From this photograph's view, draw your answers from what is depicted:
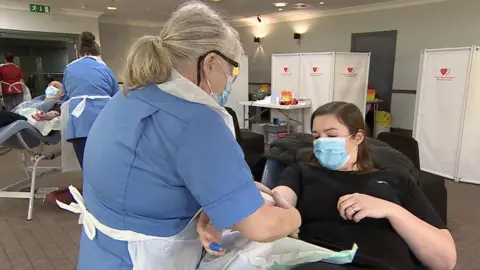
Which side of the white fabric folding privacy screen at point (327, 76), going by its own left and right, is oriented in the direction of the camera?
front

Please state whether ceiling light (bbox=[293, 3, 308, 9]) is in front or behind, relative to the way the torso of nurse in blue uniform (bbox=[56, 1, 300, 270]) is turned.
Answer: in front

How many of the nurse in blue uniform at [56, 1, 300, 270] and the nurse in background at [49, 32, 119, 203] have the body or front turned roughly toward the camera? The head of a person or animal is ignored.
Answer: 0

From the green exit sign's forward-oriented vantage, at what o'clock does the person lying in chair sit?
The person lying in chair is roughly at 12 o'clock from the green exit sign.

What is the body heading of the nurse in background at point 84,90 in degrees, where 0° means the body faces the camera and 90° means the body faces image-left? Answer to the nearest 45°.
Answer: approximately 180°

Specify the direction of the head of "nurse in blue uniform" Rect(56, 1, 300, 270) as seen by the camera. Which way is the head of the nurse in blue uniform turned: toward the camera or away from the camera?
away from the camera

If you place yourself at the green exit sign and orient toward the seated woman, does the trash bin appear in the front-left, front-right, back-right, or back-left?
front-left

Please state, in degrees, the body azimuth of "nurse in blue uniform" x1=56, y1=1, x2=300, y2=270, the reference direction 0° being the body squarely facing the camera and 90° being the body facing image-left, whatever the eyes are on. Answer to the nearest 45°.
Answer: approximately 225°

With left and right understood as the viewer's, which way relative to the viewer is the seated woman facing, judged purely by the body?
facing the viewer and to the left of the viewer

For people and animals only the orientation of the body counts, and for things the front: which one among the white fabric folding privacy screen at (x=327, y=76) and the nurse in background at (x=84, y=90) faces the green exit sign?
the nurse in background

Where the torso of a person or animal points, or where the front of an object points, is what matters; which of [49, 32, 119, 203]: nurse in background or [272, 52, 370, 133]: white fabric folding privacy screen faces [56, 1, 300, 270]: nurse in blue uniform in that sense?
the white fabric folding privacy screen

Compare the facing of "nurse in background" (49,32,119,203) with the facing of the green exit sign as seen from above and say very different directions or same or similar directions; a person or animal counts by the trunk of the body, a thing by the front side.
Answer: very different directions

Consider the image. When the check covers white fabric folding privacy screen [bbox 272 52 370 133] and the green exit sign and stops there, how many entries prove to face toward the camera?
2

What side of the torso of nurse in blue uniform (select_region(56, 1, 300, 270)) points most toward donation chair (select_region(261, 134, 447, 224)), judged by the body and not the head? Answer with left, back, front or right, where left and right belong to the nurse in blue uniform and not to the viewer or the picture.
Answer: front

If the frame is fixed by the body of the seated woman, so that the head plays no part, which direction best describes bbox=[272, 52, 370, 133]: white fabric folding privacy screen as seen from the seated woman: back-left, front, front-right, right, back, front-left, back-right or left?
back-right

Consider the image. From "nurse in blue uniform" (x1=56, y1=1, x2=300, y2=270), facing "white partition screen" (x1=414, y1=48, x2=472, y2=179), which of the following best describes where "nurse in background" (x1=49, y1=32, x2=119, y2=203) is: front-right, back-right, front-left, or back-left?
front-left

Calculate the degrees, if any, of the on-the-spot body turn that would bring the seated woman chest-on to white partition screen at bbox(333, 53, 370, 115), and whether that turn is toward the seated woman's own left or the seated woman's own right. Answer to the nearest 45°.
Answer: approximately 135° to the seated woman's own right

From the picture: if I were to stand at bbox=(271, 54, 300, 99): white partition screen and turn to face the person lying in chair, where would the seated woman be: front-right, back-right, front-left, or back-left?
front-left

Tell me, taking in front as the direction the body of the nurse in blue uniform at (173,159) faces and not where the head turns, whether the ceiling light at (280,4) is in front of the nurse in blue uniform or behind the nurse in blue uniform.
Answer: in front
